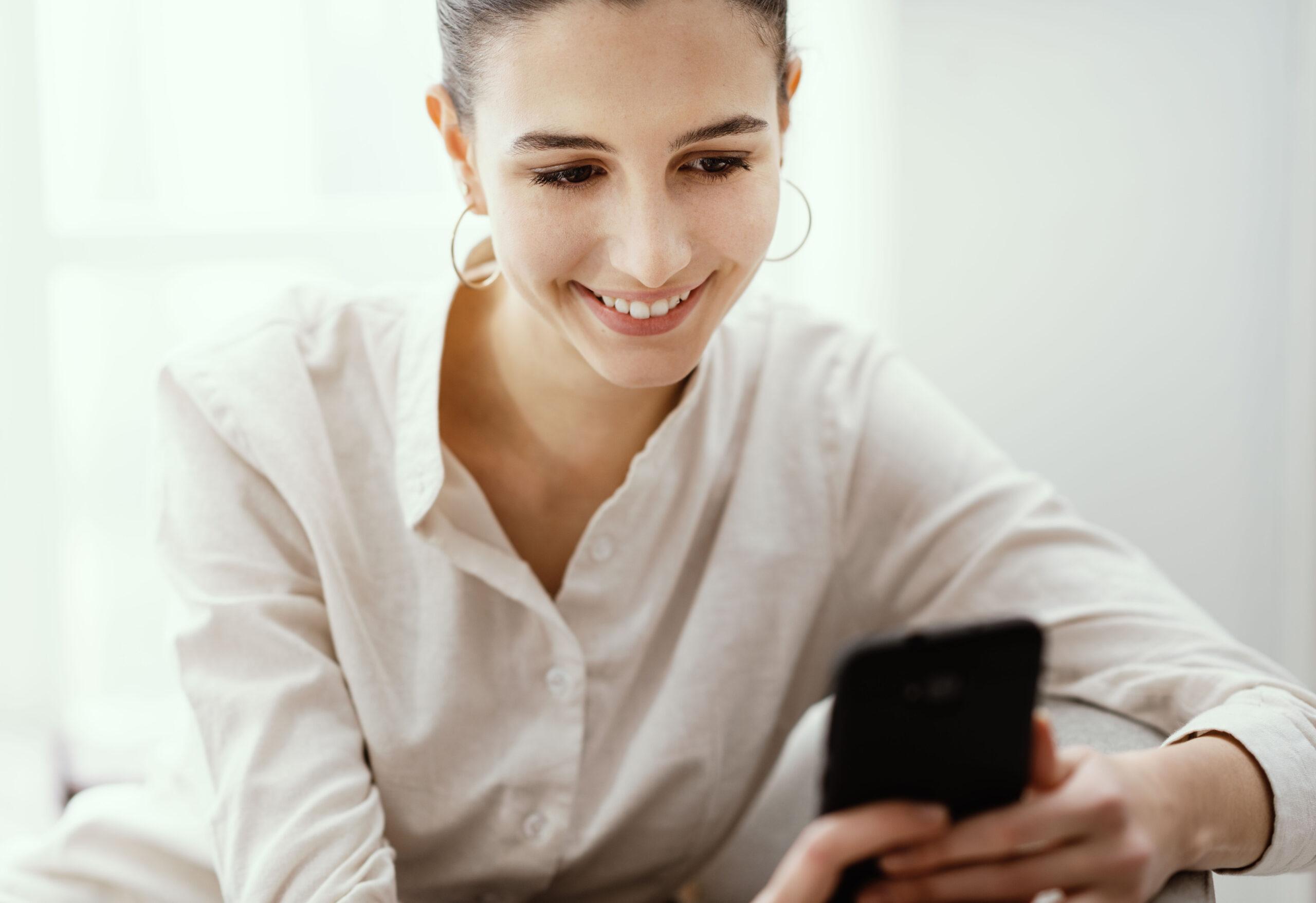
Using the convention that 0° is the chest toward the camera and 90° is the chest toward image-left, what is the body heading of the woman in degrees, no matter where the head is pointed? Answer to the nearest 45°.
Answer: approximately 0°
